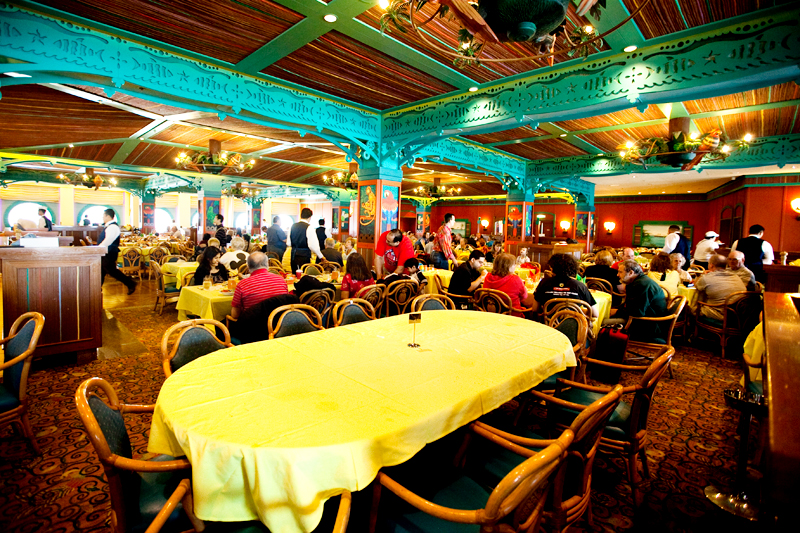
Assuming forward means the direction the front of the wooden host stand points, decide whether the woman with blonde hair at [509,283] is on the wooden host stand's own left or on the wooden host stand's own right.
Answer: on the wooden host stand's own left

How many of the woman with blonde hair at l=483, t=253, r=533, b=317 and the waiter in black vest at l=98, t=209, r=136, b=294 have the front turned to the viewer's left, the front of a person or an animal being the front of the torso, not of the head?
1

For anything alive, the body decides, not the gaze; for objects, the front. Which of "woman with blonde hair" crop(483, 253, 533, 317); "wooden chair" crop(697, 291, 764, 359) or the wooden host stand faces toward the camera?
the wooden host stand

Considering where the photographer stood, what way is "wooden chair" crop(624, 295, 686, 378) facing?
facing to the left of the viewer

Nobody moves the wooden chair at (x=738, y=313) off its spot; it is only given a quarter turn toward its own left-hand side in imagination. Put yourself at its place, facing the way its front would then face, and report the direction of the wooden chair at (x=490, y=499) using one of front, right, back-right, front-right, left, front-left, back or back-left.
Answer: front-left

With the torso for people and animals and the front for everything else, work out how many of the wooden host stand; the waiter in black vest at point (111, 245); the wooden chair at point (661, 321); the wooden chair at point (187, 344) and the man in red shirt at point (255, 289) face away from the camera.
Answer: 1

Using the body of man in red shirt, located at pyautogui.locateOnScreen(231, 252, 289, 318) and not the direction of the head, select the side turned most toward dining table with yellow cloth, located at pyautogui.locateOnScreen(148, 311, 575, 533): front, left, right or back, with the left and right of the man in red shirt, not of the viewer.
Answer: back

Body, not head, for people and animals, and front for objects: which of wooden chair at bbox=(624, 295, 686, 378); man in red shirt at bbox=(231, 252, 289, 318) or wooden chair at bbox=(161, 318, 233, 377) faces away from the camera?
the man in red shirt

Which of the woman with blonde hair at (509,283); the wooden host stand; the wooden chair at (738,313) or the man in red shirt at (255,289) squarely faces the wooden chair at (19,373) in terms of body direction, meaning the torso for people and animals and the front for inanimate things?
the wooden host stand

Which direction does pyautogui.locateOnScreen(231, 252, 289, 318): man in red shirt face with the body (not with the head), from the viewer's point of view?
away from the camera

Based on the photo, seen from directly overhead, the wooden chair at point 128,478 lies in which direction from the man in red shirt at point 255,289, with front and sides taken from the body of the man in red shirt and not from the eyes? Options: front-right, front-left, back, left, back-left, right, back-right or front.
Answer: back

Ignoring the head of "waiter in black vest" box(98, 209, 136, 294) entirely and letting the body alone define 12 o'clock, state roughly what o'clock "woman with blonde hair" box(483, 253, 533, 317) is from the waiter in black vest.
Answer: The woman with blonde hair is roughly at 8 o'clock from the waiter in black vest.

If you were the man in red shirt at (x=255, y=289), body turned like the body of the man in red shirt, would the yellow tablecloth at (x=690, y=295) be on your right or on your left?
on your right

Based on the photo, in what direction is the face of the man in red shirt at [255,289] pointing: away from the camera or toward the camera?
away from the camera

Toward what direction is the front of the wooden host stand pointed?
toward the camera

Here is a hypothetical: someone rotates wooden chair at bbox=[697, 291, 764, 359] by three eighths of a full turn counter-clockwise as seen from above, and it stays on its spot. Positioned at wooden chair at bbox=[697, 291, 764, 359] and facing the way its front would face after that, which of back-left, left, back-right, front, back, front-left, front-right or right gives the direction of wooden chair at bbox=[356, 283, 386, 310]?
front-right

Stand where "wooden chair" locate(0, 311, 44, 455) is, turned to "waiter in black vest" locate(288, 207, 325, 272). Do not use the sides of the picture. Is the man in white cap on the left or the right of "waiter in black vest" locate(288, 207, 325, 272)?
right
